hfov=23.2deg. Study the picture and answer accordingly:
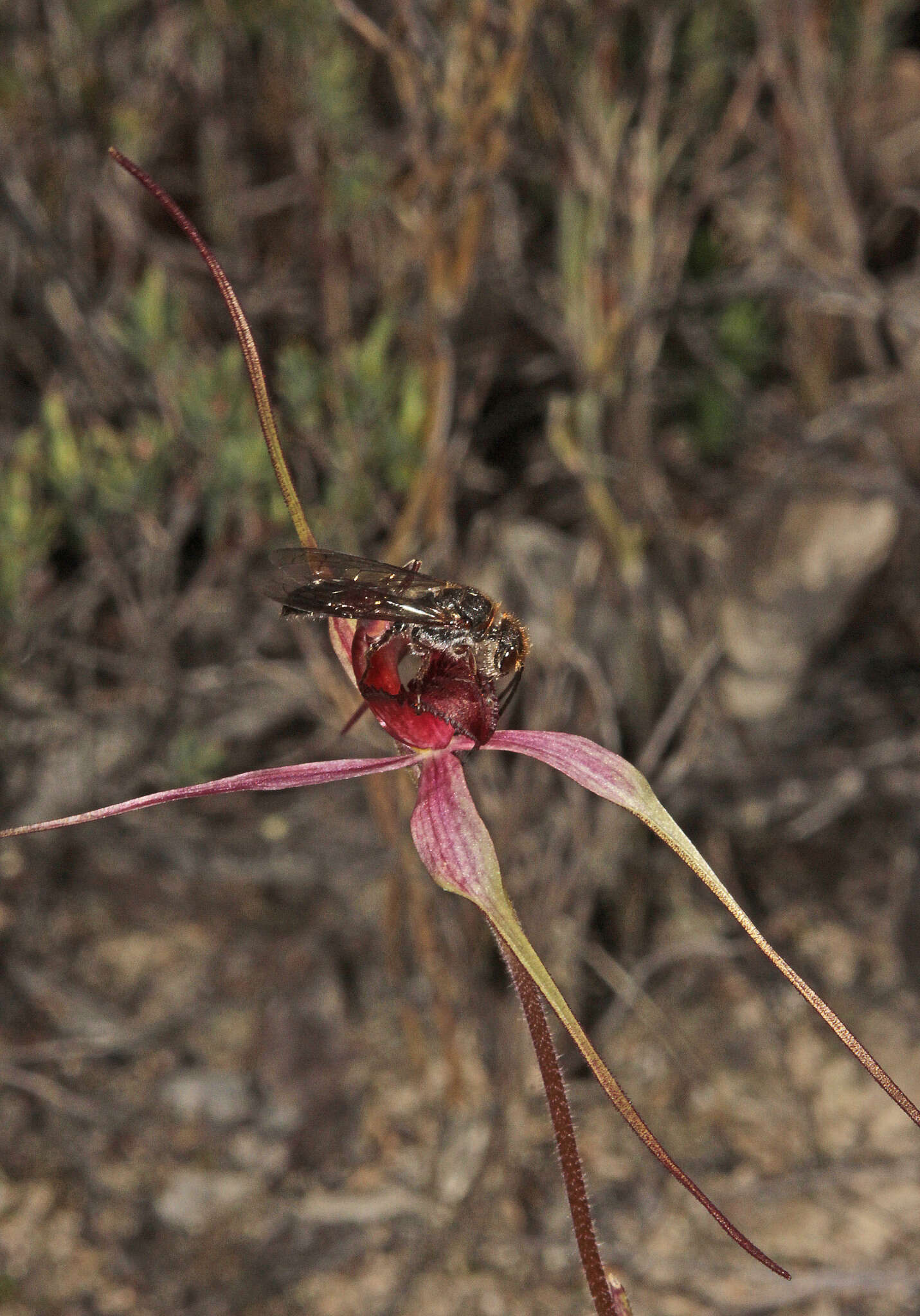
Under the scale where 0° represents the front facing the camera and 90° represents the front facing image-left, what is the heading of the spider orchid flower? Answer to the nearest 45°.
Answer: approximately 315°
